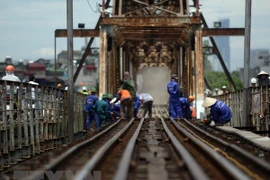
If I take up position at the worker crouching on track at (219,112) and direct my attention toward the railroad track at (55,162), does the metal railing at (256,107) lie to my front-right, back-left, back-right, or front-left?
back-left

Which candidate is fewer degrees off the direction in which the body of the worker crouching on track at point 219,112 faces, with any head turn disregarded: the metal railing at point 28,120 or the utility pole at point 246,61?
the metal railing

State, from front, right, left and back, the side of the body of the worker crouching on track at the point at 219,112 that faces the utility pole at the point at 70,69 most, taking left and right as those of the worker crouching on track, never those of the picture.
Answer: front

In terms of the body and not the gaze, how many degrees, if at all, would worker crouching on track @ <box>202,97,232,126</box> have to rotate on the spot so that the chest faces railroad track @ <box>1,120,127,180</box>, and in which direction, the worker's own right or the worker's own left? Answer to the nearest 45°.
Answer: approximately 90° to the worker's own left

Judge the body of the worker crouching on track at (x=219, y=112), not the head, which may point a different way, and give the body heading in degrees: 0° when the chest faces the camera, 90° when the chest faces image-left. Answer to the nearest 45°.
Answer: approximately 90°

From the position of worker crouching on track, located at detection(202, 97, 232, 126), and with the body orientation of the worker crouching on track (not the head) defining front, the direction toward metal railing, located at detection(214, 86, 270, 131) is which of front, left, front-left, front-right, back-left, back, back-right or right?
back-right
